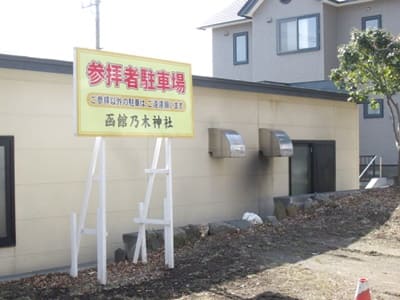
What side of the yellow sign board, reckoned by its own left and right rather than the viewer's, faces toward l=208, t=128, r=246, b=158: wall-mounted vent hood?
left

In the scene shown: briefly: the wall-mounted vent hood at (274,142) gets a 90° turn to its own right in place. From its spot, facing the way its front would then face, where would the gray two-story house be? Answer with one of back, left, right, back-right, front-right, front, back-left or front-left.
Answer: back-right

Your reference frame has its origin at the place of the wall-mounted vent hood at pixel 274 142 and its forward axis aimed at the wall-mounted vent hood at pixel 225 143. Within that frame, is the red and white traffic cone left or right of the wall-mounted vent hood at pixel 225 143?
left

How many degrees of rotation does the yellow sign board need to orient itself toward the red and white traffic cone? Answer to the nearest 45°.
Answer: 0° — it already faces it

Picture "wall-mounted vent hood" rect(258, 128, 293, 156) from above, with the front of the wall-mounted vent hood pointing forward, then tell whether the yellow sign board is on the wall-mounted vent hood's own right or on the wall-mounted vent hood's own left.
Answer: on the wall-mounted vent hood's own right

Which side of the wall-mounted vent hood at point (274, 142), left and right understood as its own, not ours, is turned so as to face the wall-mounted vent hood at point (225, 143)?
right

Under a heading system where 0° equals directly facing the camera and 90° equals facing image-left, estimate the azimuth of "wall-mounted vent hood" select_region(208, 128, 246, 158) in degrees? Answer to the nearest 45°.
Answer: approximately 315°

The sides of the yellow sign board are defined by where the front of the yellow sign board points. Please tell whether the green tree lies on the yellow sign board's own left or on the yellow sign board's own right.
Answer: on the yellow sign board's own left

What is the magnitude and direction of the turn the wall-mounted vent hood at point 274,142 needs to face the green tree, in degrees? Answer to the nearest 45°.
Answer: approximately 90° to its left

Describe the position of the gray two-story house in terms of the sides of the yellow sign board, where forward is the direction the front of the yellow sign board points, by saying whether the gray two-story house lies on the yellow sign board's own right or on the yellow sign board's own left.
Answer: on the yellow sign board's own left

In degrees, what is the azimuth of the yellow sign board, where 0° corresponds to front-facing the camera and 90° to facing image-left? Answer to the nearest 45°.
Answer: approximately 315°
